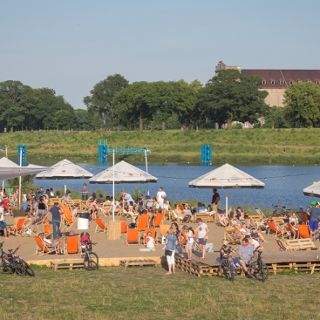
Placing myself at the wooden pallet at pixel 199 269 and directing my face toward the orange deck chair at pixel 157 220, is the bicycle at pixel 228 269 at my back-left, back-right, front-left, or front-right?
back-right

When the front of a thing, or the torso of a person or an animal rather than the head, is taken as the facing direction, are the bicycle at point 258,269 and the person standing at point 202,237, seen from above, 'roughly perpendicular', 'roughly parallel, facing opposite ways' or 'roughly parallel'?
roughly perpendicular

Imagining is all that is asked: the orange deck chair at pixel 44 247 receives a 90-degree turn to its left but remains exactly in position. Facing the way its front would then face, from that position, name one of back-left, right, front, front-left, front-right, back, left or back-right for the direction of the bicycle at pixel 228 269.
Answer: back-right

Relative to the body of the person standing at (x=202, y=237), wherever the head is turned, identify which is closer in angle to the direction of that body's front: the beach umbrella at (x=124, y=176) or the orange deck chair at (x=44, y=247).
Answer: the orange deck chair

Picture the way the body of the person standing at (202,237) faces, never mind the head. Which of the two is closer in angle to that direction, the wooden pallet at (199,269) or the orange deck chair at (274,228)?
the wooden pallet

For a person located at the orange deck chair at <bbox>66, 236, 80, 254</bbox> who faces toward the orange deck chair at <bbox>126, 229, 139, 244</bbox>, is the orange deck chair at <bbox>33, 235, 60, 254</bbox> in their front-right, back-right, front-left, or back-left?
back-left

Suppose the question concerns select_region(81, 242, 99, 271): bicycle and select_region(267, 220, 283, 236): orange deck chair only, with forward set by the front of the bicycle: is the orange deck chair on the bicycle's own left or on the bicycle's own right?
on the bicycle's own left

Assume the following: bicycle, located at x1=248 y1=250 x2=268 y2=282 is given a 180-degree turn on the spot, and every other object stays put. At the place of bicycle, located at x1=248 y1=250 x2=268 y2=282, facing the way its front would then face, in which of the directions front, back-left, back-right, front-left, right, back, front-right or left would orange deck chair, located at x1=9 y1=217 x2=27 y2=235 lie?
front

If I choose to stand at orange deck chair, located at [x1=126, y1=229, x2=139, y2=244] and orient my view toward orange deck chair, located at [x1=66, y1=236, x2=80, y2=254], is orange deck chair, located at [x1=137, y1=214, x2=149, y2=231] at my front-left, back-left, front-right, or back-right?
back-right
